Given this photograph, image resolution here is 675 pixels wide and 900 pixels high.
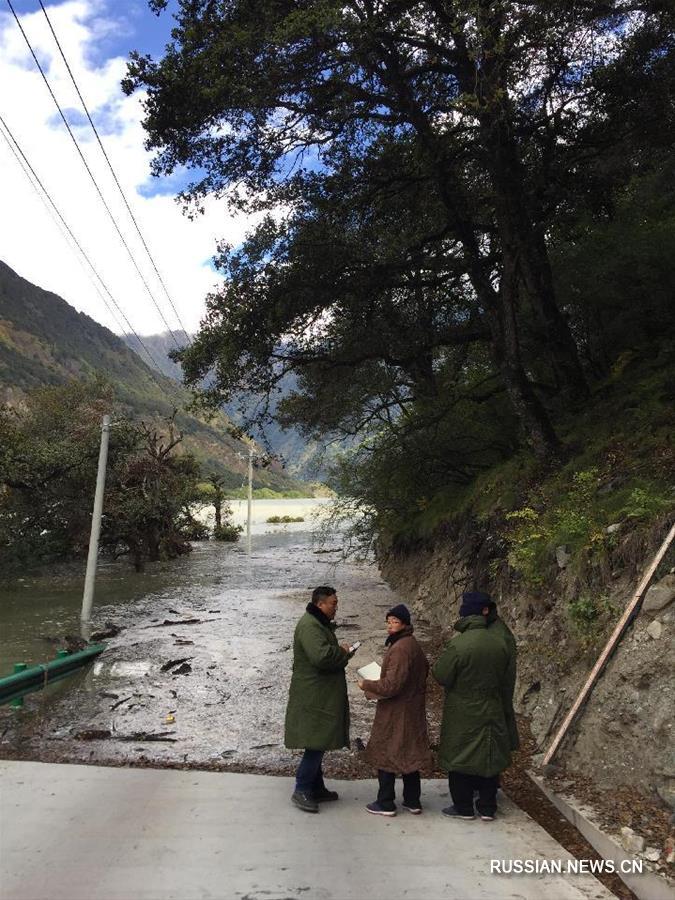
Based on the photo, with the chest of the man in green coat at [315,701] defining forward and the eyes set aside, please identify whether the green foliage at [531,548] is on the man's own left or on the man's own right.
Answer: on the man's own left

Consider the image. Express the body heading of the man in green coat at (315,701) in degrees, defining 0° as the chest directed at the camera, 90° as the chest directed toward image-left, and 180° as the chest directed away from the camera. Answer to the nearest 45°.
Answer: approximately 270°

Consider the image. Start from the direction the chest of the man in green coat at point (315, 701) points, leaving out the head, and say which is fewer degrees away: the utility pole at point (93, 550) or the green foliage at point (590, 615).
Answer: the green foliage

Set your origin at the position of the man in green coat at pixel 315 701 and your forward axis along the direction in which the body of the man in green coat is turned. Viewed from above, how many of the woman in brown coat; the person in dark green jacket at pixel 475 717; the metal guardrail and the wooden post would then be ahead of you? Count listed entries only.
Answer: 3

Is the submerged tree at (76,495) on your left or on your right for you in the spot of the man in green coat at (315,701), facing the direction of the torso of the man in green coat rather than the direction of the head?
on your left

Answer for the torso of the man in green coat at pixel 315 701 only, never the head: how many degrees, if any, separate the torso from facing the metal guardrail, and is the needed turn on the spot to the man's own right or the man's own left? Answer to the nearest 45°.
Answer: approximately 135° to the man's own left

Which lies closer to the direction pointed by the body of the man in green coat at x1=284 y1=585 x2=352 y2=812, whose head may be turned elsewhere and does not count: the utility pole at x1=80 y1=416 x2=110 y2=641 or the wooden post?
the wooden post

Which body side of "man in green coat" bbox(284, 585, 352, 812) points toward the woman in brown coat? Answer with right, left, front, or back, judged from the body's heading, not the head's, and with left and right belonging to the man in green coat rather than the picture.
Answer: front

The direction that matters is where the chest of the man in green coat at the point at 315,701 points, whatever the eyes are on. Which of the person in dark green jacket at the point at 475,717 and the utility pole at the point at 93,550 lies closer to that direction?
the person in dark green jacket

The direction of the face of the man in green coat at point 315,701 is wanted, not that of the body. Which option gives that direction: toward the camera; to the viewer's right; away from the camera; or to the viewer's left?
to the viewer's right

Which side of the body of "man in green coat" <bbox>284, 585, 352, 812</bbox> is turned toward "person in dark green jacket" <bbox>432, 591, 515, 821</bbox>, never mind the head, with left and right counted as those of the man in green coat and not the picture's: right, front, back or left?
front

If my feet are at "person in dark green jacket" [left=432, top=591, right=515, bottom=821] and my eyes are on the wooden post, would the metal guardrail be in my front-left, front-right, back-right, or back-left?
back-left

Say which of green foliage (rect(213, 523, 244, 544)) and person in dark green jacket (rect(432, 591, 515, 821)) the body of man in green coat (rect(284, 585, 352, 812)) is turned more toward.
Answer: the person in dark green jacket

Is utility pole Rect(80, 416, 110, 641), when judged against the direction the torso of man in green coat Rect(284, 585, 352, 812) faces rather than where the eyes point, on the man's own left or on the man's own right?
on the man's own left
